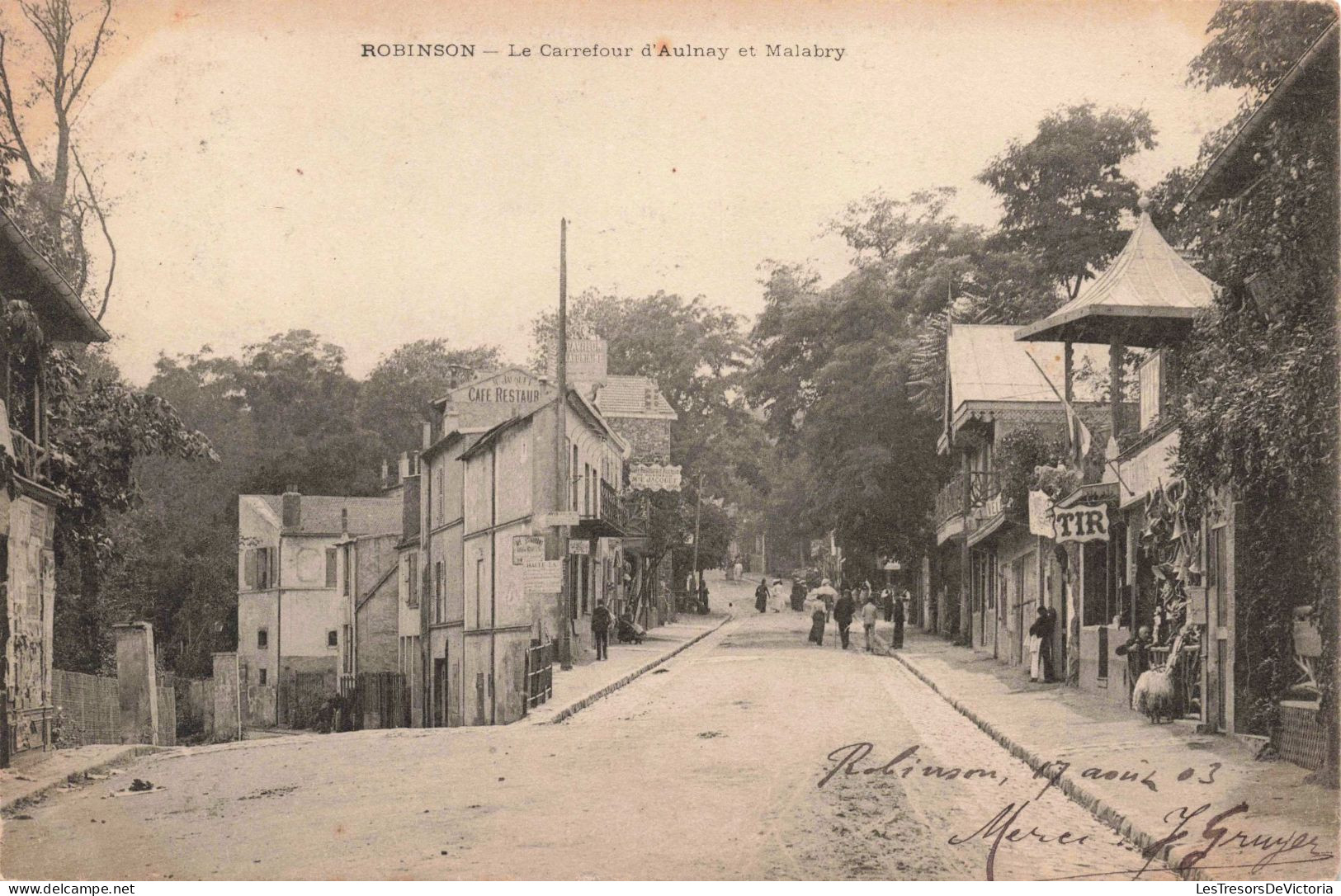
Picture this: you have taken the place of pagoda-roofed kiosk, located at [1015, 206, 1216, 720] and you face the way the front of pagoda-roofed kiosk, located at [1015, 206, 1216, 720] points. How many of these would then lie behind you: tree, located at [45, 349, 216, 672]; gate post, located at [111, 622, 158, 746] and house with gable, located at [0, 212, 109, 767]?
0

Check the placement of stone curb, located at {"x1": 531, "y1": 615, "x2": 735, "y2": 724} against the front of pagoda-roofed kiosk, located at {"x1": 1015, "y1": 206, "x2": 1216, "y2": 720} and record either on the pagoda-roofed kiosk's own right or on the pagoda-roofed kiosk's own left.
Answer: on the pagoda-roofed kiosk's own right

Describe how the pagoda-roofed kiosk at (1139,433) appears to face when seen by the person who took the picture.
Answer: facing the viewer and to the left of the viewer

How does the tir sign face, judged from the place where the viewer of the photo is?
facing the viewer

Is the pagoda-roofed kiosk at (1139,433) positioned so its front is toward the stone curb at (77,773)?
yes

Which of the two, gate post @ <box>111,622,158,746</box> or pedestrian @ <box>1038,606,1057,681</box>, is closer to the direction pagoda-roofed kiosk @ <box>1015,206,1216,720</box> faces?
the gate post
